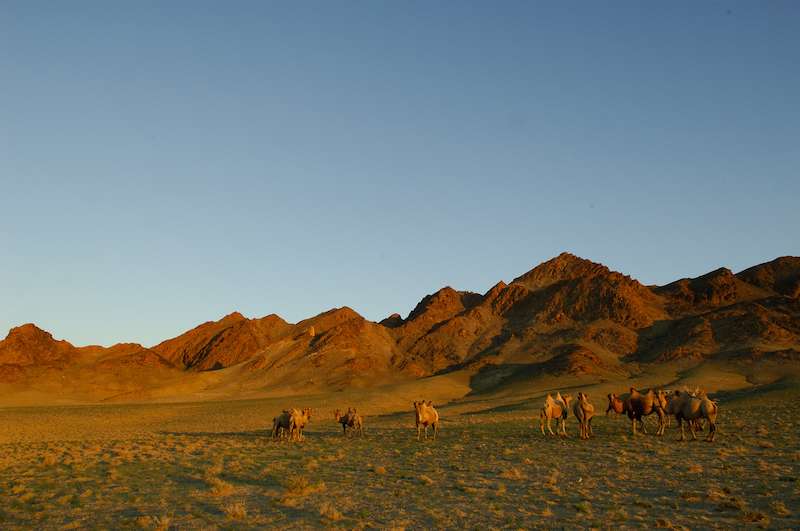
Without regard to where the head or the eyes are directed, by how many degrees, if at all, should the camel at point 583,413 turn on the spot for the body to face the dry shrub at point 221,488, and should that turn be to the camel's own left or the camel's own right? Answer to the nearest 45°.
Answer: approximately 45° to the camel's own right

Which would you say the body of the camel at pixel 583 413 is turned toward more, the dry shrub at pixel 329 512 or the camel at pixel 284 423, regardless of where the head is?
the dry shrub

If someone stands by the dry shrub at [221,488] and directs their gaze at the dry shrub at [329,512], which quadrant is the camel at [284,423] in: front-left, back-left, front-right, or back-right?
back-left

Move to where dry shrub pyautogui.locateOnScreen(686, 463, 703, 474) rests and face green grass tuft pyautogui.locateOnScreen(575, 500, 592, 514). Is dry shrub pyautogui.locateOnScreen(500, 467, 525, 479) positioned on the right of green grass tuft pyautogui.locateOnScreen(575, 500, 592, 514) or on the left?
right

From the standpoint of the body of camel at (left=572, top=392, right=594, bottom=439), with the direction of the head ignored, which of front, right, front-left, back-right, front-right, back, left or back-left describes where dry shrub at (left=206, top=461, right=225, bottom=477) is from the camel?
back-left

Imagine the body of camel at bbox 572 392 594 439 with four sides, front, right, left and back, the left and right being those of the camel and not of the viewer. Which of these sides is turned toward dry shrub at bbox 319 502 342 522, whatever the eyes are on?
back

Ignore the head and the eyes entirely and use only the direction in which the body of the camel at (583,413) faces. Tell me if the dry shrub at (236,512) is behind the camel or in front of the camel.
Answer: in front

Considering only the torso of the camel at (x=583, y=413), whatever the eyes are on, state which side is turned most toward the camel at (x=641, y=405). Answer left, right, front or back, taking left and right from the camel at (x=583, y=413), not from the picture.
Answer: left

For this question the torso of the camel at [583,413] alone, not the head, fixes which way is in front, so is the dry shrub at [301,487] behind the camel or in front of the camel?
in front

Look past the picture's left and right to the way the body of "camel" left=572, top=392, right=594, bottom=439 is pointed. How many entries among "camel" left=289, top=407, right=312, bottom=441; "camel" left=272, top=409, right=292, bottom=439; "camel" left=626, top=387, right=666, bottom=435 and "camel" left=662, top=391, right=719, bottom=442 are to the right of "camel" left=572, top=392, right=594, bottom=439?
2

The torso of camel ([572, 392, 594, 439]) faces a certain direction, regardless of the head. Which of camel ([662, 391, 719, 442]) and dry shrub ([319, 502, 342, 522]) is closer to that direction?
the dry shrub

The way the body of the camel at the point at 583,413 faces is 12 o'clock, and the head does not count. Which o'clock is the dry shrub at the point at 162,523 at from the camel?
The dry shrub is roughly at 1 o'clock from the camel.
